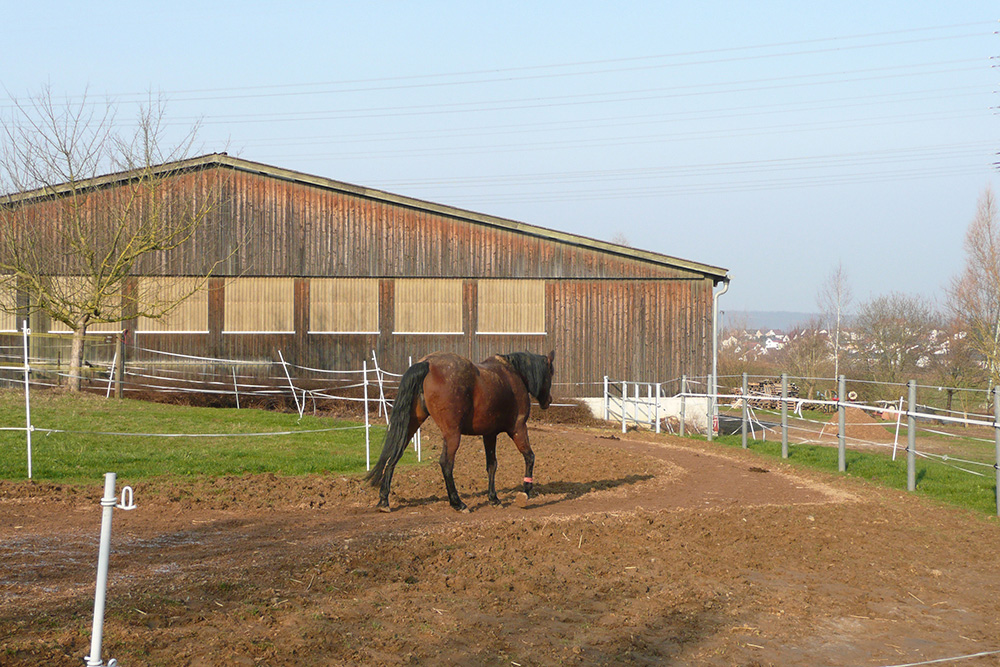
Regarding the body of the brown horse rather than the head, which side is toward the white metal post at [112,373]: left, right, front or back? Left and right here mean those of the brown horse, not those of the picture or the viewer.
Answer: left

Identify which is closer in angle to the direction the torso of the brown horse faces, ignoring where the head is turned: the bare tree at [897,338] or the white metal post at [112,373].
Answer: the bare tree

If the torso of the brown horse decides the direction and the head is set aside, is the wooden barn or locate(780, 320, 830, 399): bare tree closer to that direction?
the bare tree

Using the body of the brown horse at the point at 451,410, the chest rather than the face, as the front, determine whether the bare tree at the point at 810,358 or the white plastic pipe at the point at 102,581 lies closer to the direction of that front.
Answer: the bare tree

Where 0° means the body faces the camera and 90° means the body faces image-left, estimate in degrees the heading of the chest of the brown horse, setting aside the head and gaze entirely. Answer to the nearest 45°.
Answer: approximately 225°

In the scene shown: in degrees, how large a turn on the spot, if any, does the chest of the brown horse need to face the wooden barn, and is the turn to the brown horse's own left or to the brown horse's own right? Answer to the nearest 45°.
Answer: approximately 45° to the brown horse's own left

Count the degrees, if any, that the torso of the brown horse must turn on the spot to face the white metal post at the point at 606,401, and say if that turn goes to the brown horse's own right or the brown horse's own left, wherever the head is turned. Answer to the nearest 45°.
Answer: approximately 45° to the brown horse's own left

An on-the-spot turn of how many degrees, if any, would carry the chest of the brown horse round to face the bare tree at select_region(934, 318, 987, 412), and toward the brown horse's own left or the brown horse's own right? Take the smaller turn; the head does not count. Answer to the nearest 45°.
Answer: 0° — it already faces it

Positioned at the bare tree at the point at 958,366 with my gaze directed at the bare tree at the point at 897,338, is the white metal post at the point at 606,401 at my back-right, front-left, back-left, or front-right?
back-left

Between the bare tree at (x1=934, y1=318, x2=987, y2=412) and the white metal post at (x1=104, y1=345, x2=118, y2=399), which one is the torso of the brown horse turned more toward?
the bare tree

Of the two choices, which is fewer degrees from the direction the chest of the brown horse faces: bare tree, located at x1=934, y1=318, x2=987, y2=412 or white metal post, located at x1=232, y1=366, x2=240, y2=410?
the bare tree

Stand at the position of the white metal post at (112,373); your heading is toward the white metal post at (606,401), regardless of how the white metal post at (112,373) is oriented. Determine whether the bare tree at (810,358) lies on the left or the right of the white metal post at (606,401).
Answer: left
